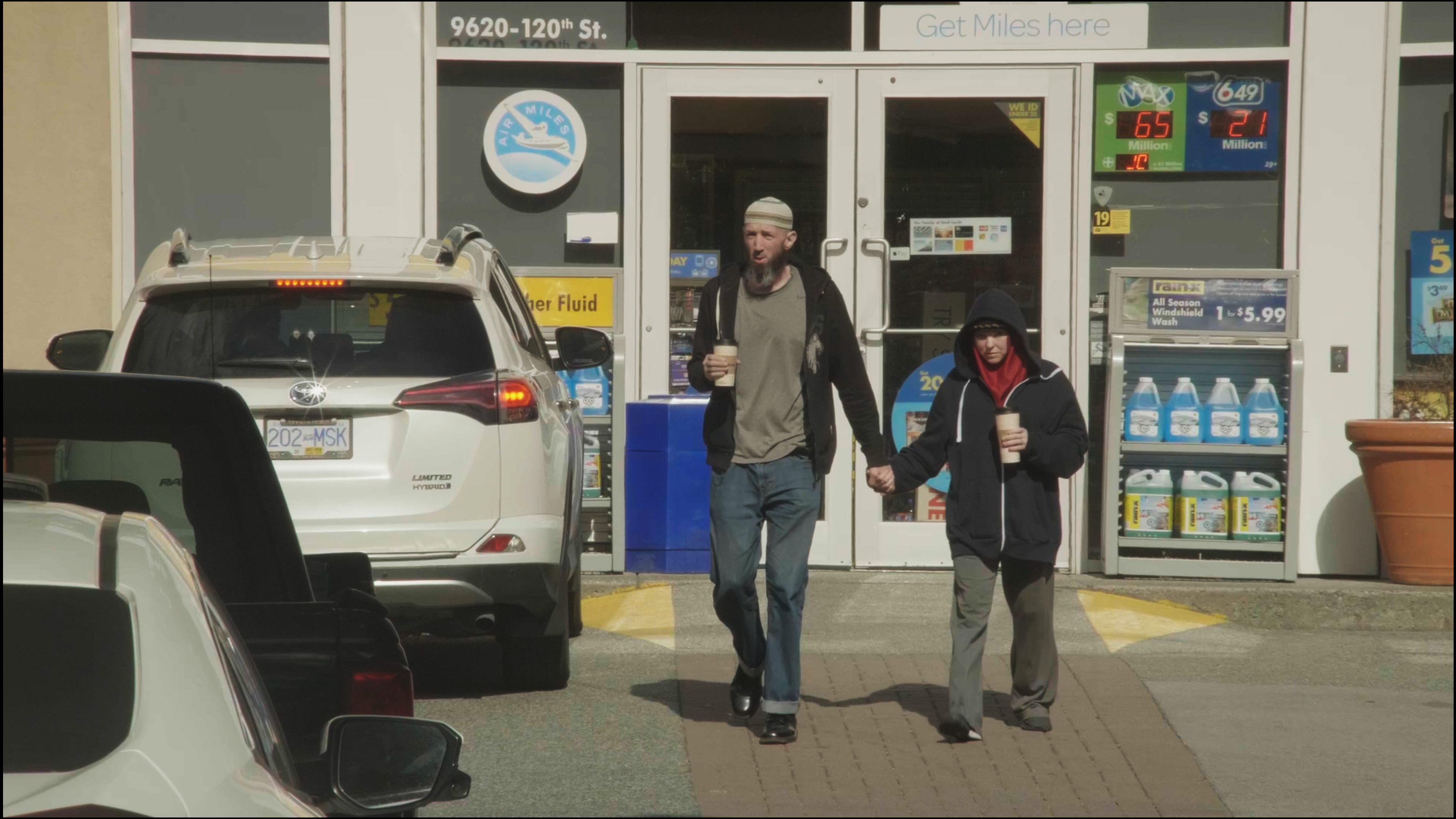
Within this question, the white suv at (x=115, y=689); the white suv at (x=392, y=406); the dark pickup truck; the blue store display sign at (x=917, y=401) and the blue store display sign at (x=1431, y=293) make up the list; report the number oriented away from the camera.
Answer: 3

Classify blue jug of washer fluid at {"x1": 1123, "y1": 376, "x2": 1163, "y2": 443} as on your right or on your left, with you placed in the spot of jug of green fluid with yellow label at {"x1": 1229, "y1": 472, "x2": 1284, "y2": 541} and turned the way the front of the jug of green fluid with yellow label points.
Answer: on your right

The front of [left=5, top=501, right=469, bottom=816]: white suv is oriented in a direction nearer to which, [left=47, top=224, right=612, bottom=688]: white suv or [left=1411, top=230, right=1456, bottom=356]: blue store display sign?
the white suv

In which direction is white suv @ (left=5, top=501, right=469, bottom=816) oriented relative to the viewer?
away from the camera

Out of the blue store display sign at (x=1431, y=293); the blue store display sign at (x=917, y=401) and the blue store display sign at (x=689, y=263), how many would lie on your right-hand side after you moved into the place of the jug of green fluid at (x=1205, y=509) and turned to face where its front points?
2

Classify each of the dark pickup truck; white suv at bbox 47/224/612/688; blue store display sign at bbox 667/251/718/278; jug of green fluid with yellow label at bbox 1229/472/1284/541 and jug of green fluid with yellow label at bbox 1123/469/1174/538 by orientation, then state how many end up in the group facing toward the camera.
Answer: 3

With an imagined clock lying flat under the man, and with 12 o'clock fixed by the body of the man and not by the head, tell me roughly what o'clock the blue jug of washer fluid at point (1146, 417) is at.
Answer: The blue jug of washer fluid is roughly at 7 o'clock from the man.

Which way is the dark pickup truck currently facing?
away from the camera

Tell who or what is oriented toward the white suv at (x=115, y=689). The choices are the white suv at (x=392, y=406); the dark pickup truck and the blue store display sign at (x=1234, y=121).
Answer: the blue store display sign

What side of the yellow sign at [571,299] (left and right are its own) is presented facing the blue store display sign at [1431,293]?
left

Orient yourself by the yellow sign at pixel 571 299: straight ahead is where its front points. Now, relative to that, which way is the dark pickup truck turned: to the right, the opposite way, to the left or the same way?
the opposite way
